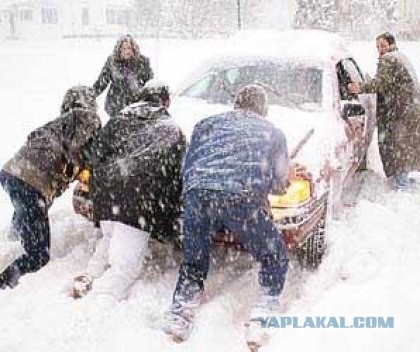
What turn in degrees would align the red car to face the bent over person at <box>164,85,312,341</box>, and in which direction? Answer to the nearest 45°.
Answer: approximately 45° to its left

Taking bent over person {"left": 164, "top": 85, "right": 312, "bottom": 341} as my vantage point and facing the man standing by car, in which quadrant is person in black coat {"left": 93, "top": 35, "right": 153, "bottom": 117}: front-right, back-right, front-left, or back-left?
front-left

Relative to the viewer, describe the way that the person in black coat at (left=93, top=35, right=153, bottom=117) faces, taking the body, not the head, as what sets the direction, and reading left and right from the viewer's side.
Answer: facing the viewer

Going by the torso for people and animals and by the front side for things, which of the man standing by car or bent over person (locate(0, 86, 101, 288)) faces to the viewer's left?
the man standing by car

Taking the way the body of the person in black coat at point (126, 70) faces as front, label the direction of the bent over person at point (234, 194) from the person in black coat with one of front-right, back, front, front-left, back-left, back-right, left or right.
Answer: front

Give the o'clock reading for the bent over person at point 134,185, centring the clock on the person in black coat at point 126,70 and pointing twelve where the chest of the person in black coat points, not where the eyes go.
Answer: The bent over person is roughly at 12 o'clock from the person in black coat.

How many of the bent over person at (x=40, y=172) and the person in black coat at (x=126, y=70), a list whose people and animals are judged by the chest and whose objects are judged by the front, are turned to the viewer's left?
0

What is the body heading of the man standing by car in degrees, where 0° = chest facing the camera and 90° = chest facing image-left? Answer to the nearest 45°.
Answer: approximately 90°

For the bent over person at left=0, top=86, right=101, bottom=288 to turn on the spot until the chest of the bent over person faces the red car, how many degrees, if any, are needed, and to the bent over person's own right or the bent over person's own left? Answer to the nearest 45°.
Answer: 0° — they already face it

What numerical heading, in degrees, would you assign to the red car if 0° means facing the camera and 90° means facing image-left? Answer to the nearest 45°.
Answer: approximately 45°

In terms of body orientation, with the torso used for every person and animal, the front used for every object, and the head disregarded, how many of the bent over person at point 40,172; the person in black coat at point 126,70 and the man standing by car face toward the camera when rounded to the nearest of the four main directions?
1

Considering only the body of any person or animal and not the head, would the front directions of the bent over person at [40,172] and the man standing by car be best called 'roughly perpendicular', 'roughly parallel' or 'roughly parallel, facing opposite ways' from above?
roughly perpendicular

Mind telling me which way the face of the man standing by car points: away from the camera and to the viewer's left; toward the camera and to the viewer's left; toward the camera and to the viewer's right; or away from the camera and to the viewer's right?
toward the camera and to the viewer's left

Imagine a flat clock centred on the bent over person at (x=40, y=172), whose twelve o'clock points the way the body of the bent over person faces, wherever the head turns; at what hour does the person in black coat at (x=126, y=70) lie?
The person in black coat is roughly at 11 o'clock from the bent over person.

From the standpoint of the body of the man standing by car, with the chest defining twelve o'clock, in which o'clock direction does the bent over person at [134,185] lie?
The bent over person is roughly at 10 o'clock from the man standing by car.

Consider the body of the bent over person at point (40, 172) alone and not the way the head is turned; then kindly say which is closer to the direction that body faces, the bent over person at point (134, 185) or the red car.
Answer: the red car
